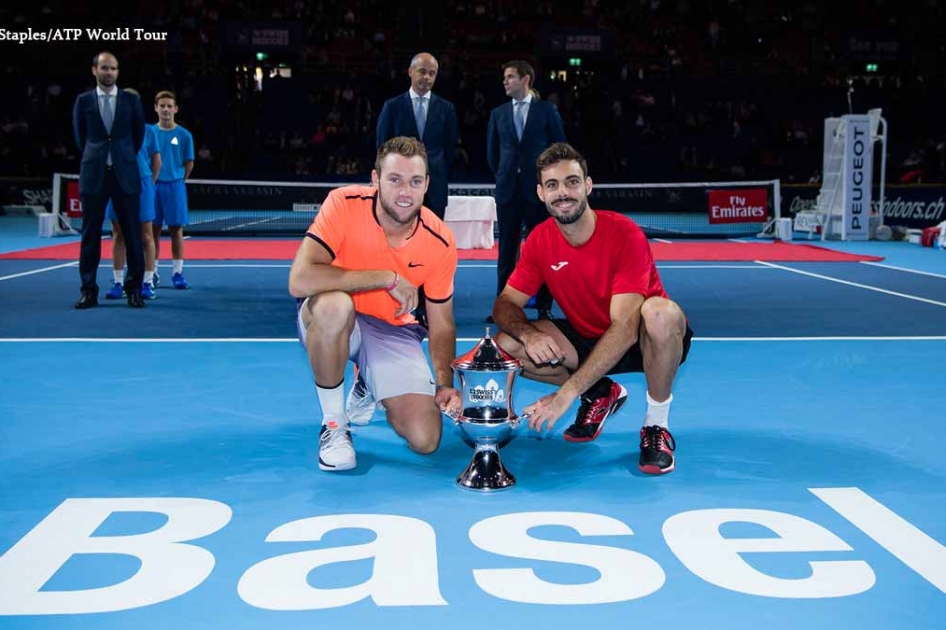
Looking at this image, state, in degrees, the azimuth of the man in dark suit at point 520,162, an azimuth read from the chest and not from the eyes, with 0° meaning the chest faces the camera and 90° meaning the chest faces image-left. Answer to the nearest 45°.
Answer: approximately 0°

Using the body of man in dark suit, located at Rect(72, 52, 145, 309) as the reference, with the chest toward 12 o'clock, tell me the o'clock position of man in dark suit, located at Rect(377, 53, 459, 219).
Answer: man in dark suit, located at Rect(377, 53, 459, 219) is roughly at 10 o'clock from man in dark suit, located at Rect(72, 52, 145, 309).

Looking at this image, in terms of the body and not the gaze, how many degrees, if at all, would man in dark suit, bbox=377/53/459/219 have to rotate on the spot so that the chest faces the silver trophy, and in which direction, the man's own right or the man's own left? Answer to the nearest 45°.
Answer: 0° — they already face it

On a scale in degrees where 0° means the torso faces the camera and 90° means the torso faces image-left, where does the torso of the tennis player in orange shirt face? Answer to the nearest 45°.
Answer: approximately 0°

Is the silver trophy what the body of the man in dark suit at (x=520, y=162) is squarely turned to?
yes

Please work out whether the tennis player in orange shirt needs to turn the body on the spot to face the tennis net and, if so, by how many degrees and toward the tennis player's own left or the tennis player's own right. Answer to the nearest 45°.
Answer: approximately 180°

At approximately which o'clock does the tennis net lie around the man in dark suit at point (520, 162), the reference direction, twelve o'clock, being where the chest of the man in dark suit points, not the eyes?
The tennis net is roughly at 6 o'clock from the man in dark suit.

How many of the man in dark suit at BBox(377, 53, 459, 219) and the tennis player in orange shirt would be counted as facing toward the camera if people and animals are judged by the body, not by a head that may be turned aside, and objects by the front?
2
